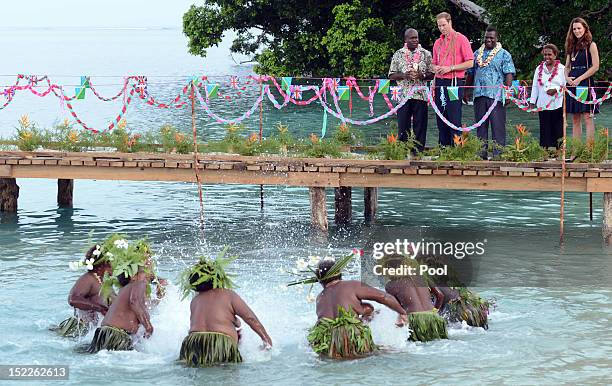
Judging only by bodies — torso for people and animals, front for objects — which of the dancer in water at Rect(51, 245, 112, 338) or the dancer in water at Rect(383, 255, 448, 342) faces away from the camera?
the dancer in water at Rect(383, 255, 448, 342)

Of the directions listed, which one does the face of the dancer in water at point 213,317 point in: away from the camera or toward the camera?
away from the camera

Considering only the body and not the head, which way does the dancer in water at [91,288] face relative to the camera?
to the viewer's right

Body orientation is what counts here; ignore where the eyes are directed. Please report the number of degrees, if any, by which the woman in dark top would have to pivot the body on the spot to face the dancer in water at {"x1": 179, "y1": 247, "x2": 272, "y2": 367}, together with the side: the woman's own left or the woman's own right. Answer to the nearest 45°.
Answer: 0° — they already face them

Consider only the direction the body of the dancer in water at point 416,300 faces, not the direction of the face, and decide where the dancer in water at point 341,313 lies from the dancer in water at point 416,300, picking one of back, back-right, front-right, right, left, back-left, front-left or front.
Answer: back-left

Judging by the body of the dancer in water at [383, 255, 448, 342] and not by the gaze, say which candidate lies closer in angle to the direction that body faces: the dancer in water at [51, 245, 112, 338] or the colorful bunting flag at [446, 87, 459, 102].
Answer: the colorful bunting flag

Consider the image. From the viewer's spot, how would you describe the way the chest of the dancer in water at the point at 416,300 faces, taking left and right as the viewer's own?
facing away from the viewer

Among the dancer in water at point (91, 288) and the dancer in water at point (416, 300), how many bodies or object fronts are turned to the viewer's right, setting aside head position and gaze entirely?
1

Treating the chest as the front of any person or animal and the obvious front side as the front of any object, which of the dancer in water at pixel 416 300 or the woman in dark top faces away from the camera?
the dancer in water
